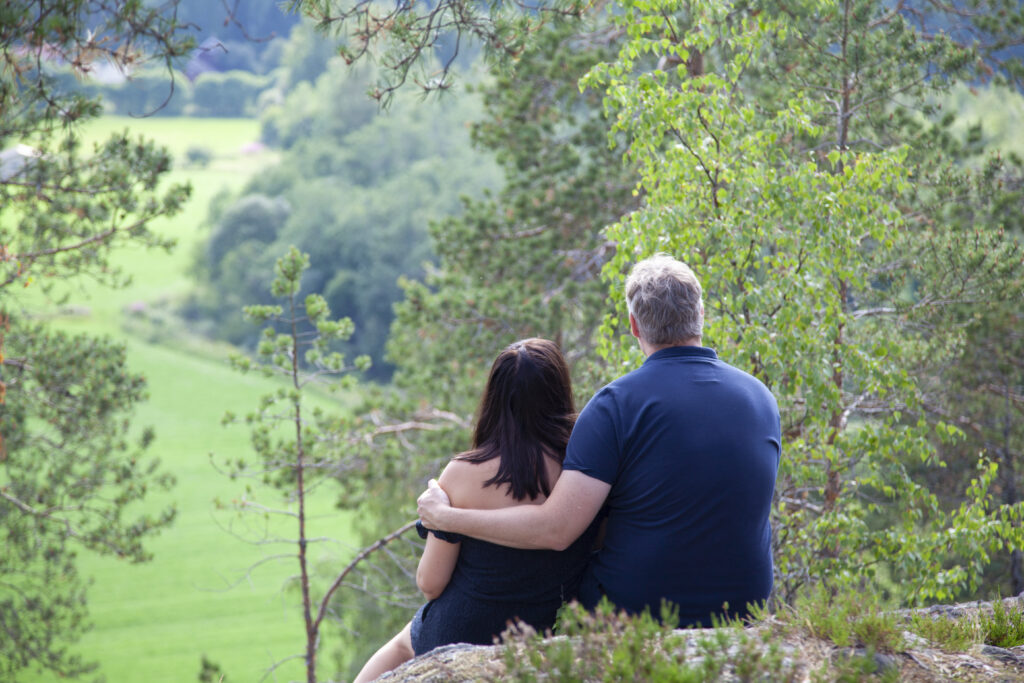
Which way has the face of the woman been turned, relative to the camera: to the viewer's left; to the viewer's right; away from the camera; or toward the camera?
away from the camera

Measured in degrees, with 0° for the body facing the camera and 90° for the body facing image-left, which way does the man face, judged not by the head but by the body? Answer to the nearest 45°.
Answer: approximately 180°

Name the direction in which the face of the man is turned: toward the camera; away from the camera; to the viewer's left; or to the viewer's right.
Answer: away from the camera

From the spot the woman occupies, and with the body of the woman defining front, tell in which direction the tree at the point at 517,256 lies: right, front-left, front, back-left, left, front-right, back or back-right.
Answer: front-right

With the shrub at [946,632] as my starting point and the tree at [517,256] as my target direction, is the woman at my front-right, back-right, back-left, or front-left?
front-left

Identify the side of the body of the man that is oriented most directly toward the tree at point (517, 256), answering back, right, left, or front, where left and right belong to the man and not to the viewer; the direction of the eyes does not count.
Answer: front

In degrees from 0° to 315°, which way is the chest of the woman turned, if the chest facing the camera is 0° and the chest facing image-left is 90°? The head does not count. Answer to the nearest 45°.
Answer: approximately 135°

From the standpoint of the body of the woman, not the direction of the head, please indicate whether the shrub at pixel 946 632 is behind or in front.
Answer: behind

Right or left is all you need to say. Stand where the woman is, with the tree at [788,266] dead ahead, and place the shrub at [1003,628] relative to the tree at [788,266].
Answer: right

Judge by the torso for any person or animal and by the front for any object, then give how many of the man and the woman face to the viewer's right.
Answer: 0
